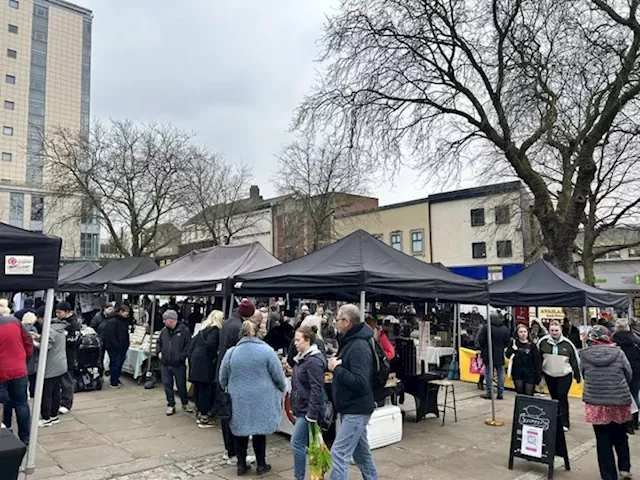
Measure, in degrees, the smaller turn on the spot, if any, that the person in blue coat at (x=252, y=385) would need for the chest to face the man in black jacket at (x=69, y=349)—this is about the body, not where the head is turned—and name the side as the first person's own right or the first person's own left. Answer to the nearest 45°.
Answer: approximately 45° to the first person's own left

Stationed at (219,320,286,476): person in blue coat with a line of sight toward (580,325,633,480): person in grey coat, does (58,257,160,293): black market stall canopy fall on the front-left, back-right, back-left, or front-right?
back-left

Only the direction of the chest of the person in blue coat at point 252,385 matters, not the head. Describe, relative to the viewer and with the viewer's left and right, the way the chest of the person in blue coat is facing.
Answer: facing away from the viewer

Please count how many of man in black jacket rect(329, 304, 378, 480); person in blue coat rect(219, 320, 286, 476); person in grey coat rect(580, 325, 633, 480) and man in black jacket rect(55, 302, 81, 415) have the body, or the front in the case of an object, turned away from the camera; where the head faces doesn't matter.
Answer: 2

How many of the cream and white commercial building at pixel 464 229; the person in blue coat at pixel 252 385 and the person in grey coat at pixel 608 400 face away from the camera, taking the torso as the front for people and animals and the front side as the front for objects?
2

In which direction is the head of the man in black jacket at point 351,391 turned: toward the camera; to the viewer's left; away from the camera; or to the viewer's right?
to the viewer's left

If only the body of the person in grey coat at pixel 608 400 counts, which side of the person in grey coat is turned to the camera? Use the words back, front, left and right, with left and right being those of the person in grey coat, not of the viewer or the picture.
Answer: back

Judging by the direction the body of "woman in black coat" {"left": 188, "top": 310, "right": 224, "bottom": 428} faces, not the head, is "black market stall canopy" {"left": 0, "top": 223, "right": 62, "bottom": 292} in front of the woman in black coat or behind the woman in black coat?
behind

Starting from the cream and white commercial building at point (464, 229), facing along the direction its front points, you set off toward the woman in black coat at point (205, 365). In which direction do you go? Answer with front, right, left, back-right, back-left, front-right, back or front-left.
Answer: front-left

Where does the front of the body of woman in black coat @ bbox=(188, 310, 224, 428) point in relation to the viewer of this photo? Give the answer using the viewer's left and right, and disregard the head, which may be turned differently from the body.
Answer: facing away from the viewer and to the right of the viewer
